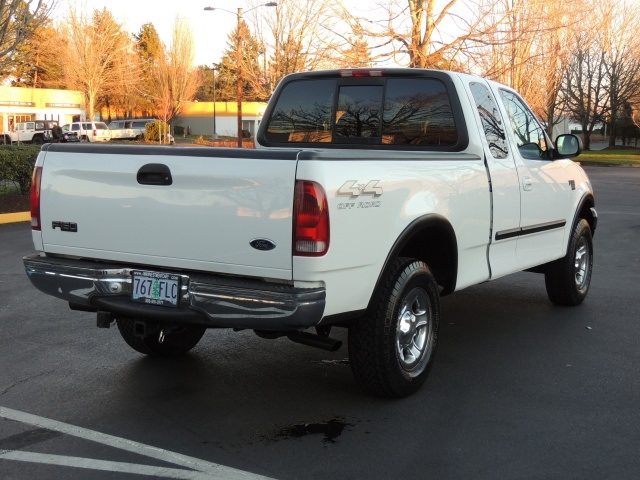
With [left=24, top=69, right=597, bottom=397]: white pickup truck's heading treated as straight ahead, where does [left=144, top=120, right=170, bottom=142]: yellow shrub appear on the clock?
The yellow shrub is roughly at 10 o'clock from the white pickup truck.

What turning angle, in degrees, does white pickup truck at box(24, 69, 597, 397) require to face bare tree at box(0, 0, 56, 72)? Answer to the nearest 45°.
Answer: approximately 90° to its left

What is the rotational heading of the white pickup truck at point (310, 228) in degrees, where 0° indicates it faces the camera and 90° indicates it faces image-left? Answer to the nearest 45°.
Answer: approximately 225°

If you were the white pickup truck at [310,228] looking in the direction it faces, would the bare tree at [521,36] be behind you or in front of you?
in front

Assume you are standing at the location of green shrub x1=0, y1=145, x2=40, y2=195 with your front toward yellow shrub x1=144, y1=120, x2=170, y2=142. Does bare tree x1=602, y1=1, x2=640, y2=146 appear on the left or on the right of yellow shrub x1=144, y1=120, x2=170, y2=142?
right

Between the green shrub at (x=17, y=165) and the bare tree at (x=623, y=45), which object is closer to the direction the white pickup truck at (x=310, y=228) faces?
the bare tree

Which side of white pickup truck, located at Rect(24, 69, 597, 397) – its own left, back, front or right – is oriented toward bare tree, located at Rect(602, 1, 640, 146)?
front

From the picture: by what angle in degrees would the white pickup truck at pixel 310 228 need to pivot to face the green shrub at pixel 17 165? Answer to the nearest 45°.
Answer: approximately 90° to its left
